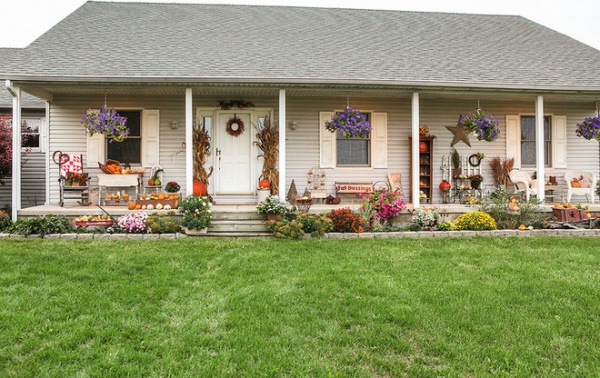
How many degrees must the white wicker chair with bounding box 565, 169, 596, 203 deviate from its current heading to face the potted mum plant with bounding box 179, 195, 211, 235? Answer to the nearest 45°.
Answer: approximately 45° to its right

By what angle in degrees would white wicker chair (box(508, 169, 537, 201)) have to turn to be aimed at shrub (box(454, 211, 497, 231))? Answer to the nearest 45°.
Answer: approximately 45° to its right

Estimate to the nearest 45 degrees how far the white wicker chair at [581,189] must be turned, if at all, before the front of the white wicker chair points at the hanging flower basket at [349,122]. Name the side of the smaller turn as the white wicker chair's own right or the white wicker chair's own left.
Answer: approximately 45° to the white wicker chair's own right

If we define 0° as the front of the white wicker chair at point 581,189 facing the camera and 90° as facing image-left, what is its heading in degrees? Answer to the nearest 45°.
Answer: approximately 0°

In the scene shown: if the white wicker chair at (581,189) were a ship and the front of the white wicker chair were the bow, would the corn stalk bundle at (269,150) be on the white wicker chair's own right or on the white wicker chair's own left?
on the white wicker chair's own right

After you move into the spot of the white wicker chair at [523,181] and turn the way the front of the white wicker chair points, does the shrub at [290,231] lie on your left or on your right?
on your right

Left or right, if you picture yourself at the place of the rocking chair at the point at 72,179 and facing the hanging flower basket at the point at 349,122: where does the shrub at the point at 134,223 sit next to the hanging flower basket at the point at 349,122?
right

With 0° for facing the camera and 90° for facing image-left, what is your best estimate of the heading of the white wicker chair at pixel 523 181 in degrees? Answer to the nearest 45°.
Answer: approximately 315°

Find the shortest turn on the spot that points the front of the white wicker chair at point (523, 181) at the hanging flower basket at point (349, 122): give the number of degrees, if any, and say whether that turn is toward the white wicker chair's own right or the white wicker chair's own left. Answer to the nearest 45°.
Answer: approximately 90° to the white wicker chair's own right

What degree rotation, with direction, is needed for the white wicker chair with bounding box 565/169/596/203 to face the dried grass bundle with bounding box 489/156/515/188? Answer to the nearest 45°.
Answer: approximately 90° to its right

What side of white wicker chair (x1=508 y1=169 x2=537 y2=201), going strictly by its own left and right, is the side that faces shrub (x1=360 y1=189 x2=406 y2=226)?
right

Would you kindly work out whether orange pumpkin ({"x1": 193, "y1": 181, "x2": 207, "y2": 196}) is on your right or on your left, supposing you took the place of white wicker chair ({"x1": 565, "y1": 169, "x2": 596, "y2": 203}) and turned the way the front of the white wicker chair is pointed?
on your right
